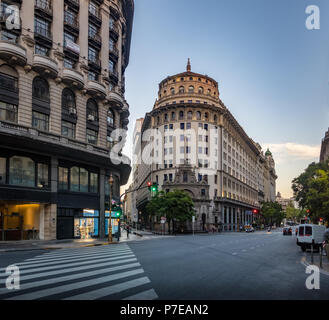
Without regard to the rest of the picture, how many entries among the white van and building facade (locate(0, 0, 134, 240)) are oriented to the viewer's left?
0

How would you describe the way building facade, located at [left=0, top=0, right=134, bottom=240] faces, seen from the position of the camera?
facing the viewer and to the right of the viewer

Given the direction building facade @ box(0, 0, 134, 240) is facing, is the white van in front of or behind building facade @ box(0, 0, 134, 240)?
in front

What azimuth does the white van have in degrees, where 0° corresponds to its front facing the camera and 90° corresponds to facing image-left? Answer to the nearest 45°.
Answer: approximately 225°
